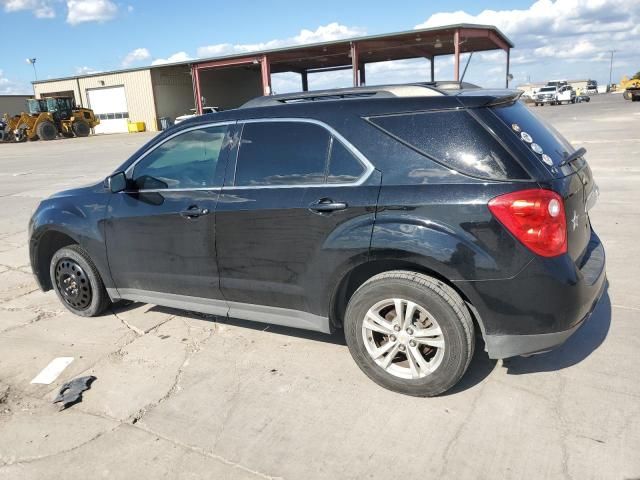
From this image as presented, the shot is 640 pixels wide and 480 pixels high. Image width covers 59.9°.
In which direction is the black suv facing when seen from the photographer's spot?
facing away from the viewer and to the left of the viewer

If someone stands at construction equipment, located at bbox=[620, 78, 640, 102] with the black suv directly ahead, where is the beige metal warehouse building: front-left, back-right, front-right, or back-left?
front-right

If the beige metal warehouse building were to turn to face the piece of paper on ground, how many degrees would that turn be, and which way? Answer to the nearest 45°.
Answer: approximately 45° to its left

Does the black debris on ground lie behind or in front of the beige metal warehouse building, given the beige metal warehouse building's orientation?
in front

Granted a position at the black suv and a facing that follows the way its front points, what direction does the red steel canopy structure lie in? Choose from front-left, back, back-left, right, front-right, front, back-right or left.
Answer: front-right

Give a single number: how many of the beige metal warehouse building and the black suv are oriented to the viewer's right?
0

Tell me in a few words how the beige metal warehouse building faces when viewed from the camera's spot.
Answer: facing the viewer and to the left of the viewer

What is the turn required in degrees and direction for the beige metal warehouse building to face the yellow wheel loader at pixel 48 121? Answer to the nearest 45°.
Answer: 0° — it already faces it

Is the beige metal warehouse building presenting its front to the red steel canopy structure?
no

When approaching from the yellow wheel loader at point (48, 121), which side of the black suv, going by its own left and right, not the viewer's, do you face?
front

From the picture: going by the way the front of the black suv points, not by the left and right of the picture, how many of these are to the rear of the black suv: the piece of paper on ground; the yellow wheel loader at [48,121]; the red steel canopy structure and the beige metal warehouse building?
0

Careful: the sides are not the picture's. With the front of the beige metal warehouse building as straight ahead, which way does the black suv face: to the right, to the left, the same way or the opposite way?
to the right

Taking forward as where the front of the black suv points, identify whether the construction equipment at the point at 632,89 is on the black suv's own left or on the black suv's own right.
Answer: on the black suv's own right

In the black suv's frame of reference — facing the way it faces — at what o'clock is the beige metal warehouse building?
The beige metal warehouse building is roughly at 1 o'clock from the black suv.

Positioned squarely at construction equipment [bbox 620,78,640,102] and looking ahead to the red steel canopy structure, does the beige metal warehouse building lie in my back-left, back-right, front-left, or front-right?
front-right
